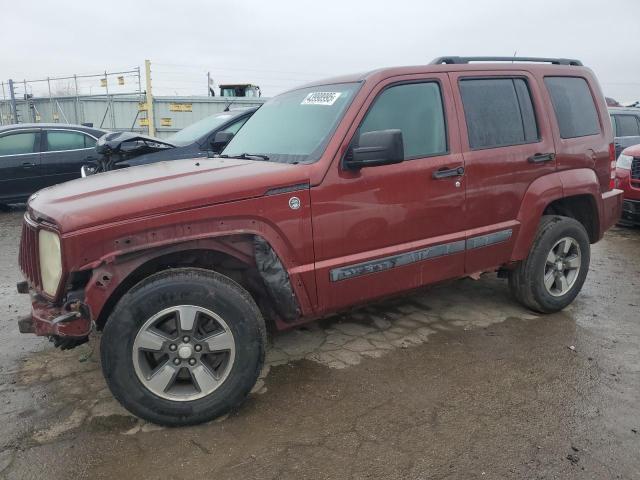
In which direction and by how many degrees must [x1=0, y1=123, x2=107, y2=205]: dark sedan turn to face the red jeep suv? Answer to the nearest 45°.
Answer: approximately 90° to its left

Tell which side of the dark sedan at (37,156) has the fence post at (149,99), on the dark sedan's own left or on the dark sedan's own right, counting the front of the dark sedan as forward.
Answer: on the dark sedan's own right

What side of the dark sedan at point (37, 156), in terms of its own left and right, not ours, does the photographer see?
left

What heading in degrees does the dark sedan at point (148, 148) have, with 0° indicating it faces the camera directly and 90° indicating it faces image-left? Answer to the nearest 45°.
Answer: approximately 45°

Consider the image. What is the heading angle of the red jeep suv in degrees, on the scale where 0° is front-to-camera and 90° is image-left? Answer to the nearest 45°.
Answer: approximately 45°
